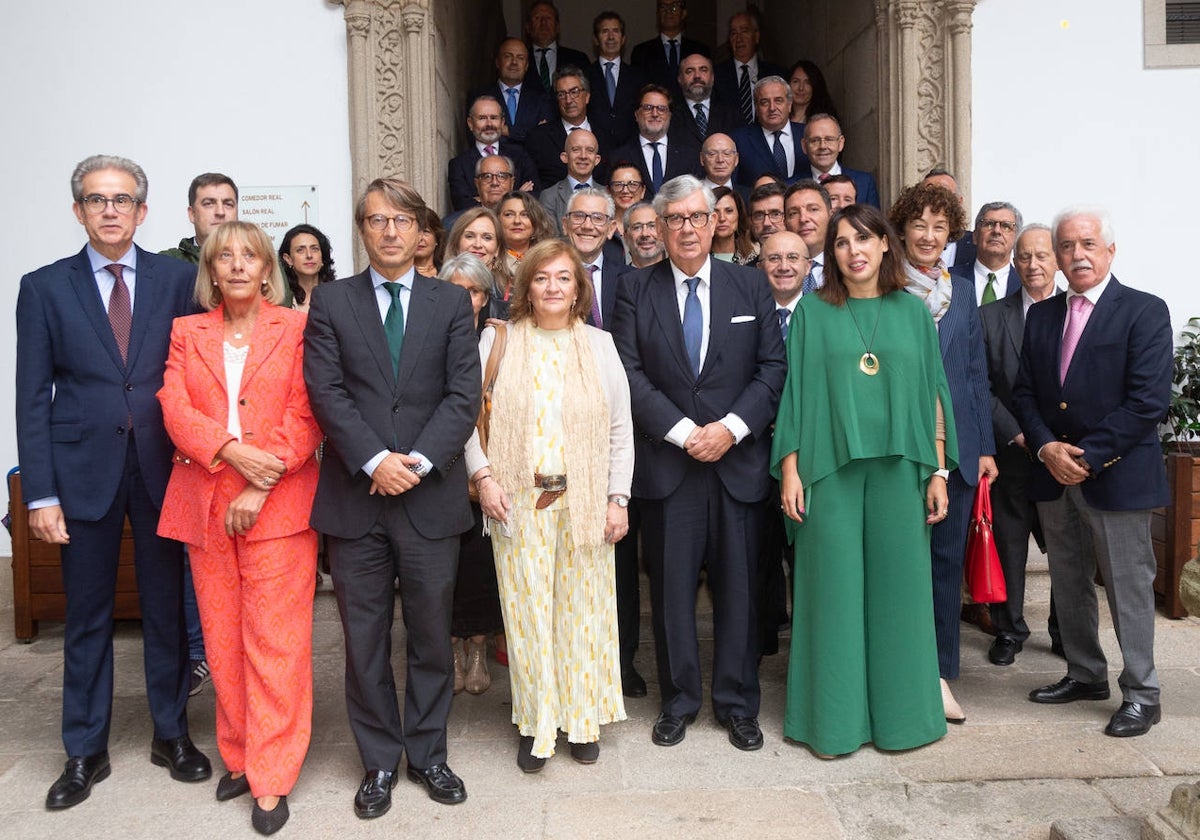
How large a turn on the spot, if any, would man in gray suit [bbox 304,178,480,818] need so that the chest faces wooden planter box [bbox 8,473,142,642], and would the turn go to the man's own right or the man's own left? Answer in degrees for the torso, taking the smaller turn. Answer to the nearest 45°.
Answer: approximately 135° to the man's own right

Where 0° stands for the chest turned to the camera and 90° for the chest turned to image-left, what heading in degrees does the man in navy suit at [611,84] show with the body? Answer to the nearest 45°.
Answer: approximately 0°

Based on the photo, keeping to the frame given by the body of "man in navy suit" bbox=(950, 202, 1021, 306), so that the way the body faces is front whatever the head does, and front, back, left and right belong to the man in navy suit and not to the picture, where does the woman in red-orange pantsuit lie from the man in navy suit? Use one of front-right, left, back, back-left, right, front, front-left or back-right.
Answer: front-right

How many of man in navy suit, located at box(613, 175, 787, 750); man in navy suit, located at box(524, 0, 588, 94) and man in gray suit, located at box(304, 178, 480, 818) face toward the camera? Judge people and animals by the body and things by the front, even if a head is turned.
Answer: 3

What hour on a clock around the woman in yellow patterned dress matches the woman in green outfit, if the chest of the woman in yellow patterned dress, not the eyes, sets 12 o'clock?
The woman in green outfit is roughly at 9 o'clock from the woman in yellow patterned dress.

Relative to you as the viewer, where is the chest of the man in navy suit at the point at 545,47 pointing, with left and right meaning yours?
facing the viewer

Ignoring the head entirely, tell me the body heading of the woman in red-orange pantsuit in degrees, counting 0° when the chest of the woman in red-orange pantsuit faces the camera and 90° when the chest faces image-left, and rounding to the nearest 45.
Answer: approximately 0°

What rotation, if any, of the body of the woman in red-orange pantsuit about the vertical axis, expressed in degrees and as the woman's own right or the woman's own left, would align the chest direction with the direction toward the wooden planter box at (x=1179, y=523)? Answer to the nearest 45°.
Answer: approximately 90° to the woman's own left

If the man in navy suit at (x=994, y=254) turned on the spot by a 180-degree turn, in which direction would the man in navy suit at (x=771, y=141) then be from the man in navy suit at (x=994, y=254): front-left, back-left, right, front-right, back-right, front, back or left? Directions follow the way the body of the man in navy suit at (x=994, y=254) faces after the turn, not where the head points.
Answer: front-left

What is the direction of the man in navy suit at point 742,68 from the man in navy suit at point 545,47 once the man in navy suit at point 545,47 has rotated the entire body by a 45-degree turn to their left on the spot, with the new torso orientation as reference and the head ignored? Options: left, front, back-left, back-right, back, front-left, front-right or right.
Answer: front-left

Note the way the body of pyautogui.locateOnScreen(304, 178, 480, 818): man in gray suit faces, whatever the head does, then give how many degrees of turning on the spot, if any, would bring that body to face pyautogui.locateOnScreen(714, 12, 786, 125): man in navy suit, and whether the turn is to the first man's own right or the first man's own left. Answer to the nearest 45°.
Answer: approximately 135° to the first man's own left
